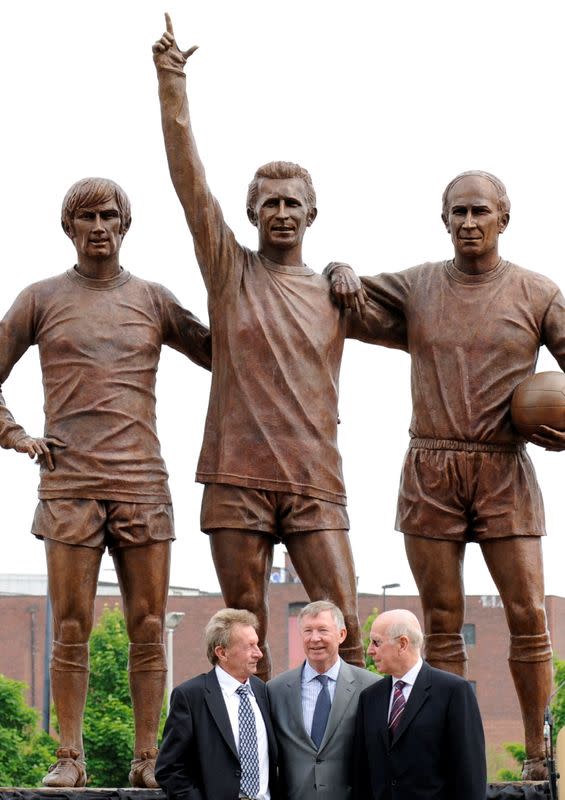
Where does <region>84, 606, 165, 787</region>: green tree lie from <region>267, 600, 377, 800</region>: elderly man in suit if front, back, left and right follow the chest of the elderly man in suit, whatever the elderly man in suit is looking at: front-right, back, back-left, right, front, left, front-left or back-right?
back

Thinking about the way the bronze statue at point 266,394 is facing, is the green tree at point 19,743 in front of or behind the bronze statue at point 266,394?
behind

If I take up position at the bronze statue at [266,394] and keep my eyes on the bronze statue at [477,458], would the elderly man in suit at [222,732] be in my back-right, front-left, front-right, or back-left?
back-right

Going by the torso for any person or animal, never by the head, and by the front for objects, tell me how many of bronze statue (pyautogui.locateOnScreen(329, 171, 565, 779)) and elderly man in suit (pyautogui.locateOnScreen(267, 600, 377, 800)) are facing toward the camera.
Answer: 2

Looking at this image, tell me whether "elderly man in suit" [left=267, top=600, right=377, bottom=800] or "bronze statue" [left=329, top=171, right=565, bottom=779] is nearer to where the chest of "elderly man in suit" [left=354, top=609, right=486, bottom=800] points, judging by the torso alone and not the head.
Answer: the elderly man in suit

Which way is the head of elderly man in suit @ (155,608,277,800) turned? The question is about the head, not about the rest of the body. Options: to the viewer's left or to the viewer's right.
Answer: to the viewer's right

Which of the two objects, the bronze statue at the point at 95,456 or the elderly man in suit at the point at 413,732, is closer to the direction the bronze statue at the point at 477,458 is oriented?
the elderly man in suit

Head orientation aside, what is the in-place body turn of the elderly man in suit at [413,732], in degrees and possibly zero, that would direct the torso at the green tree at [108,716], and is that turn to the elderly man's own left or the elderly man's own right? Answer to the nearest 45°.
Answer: approximately 135° to the elderly man's own right

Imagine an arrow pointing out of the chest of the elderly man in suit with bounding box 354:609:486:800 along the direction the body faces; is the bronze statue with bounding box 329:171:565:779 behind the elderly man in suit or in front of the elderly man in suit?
behind
